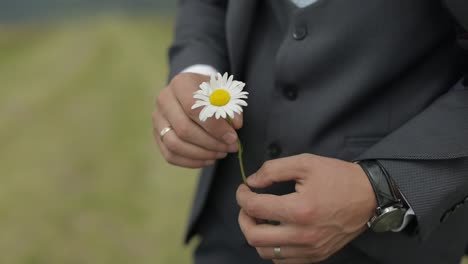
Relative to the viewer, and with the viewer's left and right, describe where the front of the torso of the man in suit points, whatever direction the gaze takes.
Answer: facing the viewer and to the left of the viewer
